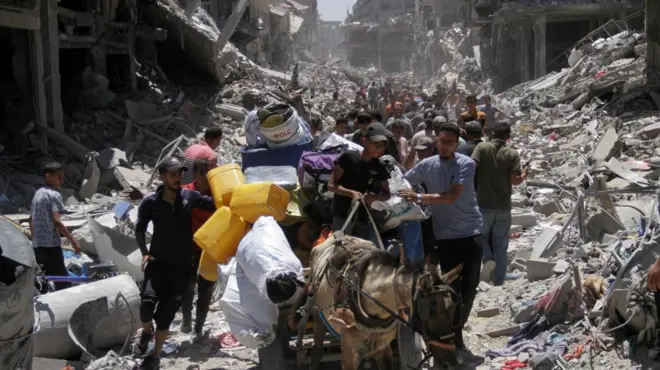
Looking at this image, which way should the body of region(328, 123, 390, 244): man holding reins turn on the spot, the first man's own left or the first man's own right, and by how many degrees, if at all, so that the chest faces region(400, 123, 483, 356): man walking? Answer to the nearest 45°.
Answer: approximately 90° to the first man's own left

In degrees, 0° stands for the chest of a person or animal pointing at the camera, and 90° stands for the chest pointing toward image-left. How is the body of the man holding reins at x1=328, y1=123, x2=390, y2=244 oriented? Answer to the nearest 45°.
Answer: approximately 315°

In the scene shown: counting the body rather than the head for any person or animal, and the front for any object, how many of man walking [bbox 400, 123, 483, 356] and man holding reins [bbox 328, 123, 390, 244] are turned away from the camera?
0

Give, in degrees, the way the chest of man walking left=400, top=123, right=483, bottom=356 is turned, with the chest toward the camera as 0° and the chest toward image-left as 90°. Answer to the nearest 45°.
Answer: approximately 45°

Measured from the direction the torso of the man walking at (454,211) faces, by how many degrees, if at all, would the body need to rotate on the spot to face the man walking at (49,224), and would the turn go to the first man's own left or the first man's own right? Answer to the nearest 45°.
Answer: approximately 45° to the first man's own right

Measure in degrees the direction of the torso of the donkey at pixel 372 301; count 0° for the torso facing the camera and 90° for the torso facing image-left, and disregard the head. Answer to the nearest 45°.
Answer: approximately 315°

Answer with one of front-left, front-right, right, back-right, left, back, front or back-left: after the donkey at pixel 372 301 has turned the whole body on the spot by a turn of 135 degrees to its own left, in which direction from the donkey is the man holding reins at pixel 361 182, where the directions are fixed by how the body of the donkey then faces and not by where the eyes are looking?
front

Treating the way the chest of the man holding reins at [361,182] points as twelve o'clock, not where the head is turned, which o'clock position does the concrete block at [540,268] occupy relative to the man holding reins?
The concrete block is roughly at 9 o'clock from the man holding reins.

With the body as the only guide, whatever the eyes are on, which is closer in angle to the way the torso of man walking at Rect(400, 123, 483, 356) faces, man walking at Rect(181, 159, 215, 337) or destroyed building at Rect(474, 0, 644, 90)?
the man walking

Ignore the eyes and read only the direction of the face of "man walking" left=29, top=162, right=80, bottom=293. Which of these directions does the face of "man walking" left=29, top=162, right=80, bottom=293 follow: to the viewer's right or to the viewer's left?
to the viewer's right
